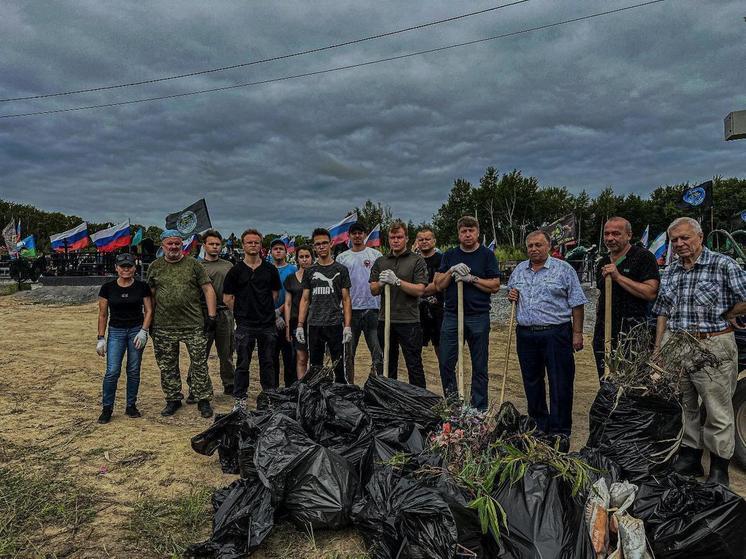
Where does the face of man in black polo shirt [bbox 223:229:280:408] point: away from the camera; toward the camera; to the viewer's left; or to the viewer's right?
toward the camera

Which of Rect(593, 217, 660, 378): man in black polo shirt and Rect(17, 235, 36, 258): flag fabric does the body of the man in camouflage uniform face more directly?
the man in black polo shirt

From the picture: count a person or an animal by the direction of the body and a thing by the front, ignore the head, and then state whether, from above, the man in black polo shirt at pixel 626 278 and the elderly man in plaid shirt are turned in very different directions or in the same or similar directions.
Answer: same or similar directions

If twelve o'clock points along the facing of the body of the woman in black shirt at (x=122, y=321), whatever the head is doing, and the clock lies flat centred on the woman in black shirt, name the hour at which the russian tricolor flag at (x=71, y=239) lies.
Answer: The russian tricolor flag is roughly at 6 o'clock from the woman in black shirt.

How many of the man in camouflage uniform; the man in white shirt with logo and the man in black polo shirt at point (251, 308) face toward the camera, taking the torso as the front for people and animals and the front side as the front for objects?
3

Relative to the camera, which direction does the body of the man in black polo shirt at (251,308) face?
toward the camera

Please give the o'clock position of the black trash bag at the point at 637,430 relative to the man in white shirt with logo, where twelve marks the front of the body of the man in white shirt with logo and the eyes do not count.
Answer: The black trash bag is roughly at 11 o'clock from the man in white shirt with logo.

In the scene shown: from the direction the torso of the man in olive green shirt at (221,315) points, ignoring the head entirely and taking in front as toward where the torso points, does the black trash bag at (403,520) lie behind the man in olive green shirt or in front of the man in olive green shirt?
in front

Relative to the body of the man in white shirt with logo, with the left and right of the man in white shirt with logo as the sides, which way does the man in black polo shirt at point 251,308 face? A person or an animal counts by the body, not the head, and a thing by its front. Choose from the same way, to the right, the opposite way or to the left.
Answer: the same way

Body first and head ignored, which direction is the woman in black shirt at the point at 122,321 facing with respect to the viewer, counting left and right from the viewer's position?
facing the viewer

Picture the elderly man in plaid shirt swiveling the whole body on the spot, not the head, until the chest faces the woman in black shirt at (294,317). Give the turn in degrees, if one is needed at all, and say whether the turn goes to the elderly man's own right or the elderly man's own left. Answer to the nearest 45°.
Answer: approximately 45° to the elderly man's own right

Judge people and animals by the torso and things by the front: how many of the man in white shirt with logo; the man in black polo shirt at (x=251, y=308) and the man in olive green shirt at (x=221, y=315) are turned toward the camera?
3

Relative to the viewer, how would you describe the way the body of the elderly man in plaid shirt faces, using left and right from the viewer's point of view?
facing the viewer and to the left of the viewer

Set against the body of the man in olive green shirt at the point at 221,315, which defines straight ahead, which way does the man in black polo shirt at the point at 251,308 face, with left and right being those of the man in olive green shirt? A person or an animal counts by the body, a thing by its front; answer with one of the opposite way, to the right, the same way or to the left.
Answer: the same way

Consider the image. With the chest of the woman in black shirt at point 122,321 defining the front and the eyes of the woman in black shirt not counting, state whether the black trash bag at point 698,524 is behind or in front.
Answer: in front

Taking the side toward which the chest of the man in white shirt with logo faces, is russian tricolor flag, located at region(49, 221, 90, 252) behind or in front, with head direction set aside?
behind

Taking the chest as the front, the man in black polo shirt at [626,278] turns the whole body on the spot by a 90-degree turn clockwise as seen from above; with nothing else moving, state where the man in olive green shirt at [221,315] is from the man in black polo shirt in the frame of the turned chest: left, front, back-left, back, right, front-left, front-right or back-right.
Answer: front-left

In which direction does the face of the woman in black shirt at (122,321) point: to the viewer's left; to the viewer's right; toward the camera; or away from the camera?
toward the camera

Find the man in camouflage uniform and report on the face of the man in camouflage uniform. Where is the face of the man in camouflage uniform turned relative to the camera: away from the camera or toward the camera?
toward the camera

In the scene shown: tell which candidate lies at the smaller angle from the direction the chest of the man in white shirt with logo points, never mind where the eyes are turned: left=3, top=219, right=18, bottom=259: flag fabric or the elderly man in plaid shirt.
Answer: the elderly man in plaid shirt

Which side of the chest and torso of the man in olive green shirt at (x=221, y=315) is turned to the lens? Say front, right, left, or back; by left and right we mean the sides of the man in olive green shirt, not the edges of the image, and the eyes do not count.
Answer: front

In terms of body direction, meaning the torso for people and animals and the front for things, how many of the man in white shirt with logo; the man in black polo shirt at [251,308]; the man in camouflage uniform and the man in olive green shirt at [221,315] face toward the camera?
4

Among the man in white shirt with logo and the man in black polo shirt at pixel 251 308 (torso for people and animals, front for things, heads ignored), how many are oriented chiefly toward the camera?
2
